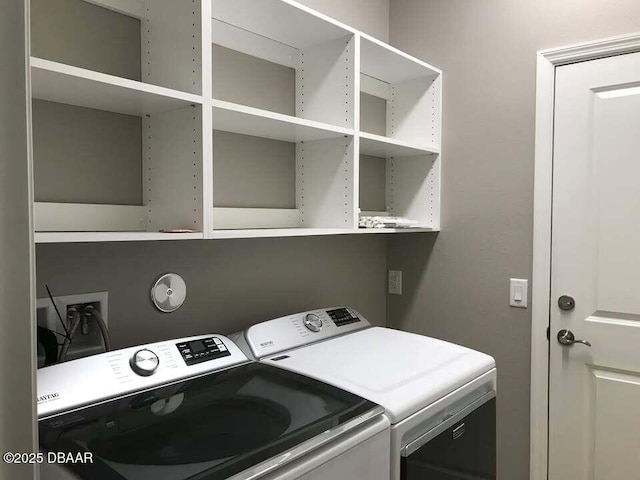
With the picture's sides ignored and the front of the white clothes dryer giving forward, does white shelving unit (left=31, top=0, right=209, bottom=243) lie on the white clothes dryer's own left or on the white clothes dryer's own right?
on the white clothes dryer's own right

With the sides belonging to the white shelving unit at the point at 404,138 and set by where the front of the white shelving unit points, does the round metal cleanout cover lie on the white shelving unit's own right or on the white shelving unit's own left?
on the white shelving unit's own right

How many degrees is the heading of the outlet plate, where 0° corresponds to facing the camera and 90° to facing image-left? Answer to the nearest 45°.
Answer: approximately 45°

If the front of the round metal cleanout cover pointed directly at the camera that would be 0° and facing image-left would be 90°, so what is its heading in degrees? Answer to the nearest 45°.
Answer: approximately 315°

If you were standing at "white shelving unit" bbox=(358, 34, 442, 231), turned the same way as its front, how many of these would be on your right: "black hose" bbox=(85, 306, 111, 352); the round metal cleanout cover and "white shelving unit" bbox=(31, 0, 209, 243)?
3
